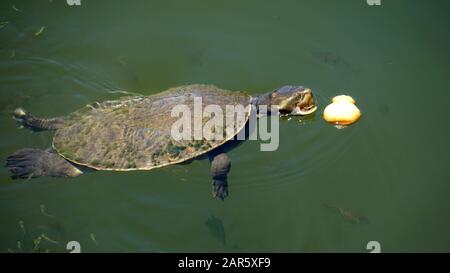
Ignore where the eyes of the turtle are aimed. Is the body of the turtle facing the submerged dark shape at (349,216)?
no

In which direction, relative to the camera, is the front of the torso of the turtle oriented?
to the viewer's right

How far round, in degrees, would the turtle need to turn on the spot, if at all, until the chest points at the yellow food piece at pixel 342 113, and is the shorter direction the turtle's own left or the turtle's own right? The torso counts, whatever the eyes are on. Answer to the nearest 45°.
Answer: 0° — it already faces it
